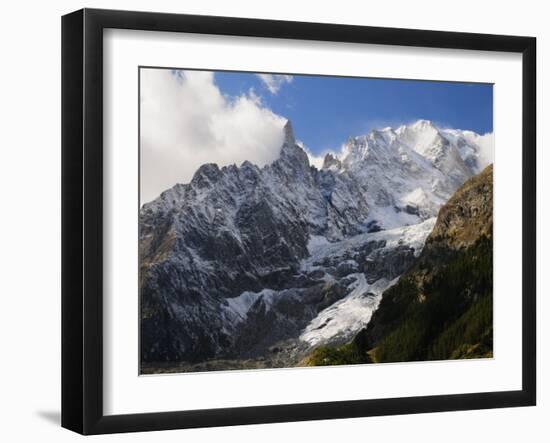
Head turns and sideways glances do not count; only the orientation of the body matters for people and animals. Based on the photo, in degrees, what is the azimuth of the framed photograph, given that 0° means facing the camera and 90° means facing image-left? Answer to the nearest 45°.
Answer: approximately 315°
